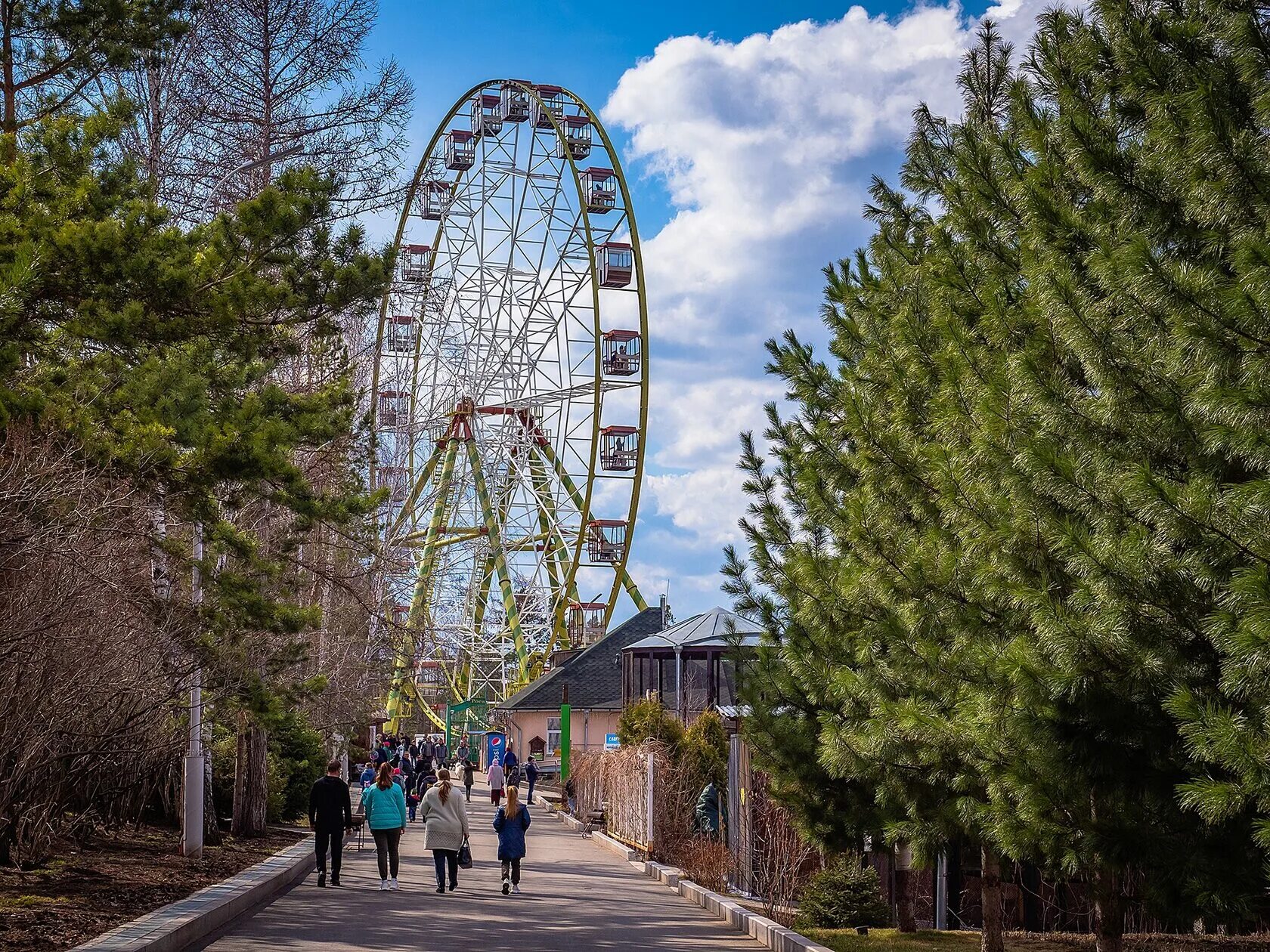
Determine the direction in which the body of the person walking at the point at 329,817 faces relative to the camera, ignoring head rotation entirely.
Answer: away from the camera

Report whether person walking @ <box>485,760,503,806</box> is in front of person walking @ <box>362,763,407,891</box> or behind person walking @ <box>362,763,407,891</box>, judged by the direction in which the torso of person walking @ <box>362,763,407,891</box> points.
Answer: in front

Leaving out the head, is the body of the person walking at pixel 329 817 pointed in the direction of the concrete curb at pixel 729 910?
no

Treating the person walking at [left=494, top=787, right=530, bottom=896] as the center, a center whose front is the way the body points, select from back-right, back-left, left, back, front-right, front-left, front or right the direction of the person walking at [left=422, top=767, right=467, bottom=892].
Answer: left

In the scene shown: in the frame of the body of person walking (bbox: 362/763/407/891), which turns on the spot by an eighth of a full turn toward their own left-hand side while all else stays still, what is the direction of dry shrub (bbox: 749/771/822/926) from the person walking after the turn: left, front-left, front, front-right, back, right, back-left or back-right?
back

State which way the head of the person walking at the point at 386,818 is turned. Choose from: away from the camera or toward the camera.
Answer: away from the camera

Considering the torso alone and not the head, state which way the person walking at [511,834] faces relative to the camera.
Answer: away from the camera

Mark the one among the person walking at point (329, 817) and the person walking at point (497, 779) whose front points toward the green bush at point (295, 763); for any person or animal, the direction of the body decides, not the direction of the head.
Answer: the person walking at point (329, 817)

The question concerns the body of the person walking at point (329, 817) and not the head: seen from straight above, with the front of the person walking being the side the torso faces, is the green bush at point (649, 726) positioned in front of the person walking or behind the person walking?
in front

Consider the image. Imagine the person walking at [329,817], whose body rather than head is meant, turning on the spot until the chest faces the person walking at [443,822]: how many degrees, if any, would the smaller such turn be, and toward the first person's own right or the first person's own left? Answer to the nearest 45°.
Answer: approximately 135° to the first person's own right

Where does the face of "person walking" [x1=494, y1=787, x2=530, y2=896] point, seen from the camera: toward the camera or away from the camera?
away from the camera

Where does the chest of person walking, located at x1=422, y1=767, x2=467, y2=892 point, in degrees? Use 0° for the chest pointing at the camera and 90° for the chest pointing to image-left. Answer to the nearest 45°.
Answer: approximately 180°

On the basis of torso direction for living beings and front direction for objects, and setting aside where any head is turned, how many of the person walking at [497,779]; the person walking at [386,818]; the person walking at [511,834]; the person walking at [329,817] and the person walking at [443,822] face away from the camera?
5

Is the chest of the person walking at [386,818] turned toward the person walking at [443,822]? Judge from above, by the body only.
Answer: no

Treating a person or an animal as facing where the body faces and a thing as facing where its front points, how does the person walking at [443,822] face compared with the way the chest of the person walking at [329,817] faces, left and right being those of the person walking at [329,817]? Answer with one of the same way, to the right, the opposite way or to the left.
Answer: the same way

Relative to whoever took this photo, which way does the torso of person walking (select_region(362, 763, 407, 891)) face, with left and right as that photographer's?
facing away from the viewer

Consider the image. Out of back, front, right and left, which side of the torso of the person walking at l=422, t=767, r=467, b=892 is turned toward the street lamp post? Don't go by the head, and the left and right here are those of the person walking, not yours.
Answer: left

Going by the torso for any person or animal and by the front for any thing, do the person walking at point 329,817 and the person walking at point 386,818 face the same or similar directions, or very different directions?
same or similar directions
